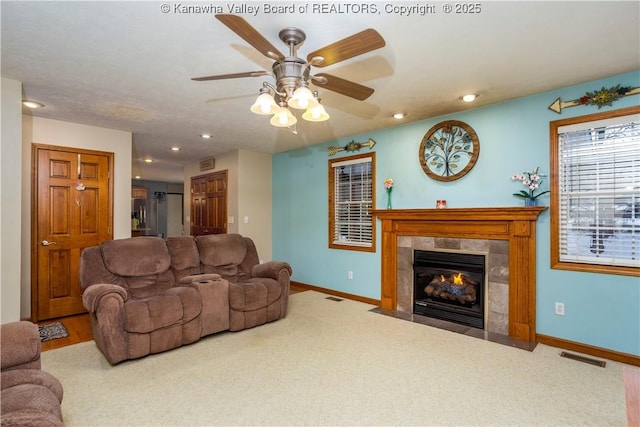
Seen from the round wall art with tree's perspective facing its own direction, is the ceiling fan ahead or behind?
ahead

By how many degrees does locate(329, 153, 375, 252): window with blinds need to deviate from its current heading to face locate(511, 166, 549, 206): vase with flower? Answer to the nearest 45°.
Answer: approximately 90° to its left

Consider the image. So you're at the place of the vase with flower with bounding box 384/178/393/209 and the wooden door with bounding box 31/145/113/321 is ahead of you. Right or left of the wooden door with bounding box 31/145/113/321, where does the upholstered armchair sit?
left

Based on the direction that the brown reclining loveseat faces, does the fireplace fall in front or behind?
in front

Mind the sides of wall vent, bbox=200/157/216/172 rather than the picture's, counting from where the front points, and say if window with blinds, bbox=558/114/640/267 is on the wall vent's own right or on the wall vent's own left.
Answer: on the wall vent's own left

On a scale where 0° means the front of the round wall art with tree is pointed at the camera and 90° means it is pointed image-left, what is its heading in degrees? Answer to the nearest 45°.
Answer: approximately 45°

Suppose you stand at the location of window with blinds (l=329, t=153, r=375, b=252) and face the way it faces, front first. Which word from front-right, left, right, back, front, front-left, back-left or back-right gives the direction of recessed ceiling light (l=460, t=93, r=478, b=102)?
left

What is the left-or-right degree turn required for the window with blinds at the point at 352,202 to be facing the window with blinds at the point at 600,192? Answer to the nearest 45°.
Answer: approximately 90° to its left

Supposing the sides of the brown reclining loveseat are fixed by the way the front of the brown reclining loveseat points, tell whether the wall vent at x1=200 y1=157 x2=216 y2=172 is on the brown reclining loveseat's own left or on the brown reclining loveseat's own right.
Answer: on the brown reclining loveseat's own left

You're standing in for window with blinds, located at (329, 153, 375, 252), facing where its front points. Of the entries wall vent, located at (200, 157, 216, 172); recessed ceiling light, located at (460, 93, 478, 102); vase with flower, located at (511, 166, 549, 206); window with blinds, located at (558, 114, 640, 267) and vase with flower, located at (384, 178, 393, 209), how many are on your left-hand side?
4
